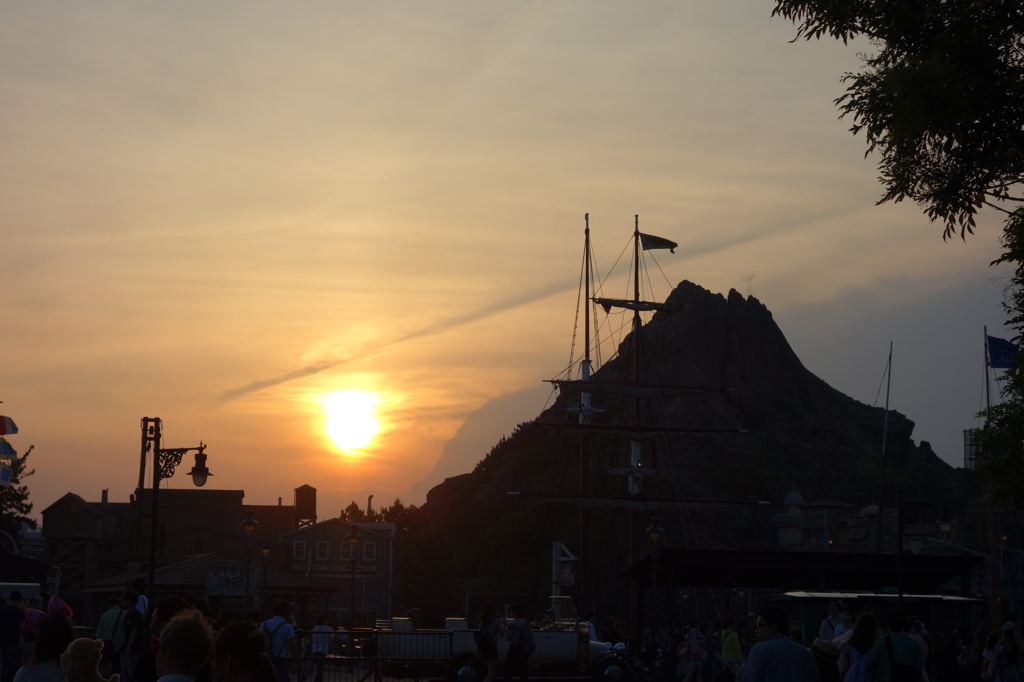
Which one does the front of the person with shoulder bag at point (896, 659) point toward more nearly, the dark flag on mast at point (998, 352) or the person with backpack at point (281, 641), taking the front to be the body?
the dark flag on mast

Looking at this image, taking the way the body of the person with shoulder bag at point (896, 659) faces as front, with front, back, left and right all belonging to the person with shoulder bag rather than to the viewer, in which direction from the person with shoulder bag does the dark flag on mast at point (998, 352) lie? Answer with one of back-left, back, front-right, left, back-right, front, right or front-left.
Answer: front

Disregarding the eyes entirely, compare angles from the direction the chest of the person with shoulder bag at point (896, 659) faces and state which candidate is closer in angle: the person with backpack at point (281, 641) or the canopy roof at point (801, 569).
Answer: the canopy roof

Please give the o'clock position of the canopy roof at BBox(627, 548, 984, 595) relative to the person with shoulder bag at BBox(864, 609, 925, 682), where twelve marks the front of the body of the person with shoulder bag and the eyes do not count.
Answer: The canopy roof is roughly at 12 o'clock from the person with shoulder bag.

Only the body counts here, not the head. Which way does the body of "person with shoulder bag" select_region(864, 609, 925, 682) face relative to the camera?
away from the camera
